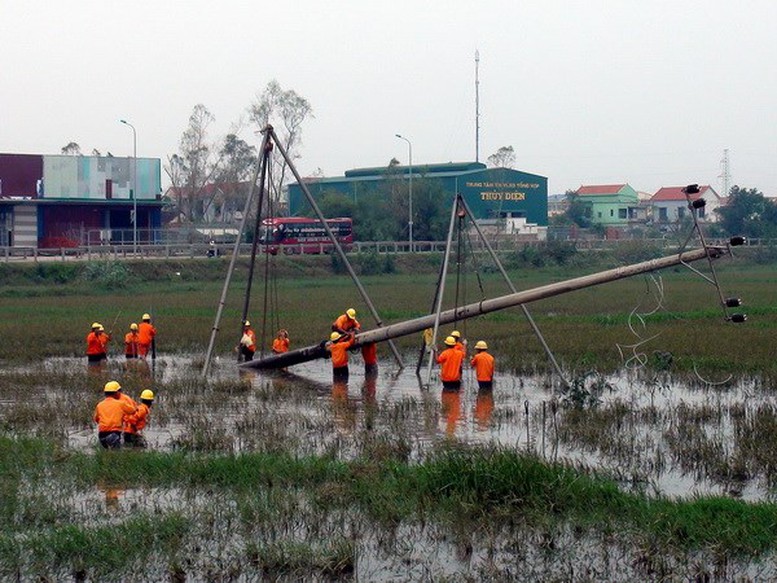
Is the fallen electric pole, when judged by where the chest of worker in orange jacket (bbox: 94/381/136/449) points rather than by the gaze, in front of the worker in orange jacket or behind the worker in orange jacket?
in front

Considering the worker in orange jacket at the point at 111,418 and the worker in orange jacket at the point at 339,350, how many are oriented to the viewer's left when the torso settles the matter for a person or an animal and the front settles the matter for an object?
0

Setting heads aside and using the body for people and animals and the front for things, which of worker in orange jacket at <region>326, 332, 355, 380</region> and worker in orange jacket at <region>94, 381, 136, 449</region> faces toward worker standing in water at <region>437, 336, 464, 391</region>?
worker in orange jacket at <region>94, 381, 136, 449</region>

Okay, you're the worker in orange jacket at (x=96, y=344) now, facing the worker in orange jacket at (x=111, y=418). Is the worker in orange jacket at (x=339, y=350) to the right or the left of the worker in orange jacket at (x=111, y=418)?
left

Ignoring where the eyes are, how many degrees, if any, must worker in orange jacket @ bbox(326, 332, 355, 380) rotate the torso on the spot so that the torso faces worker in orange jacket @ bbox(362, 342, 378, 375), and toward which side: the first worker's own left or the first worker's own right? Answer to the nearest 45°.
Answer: approximately 45° to the first worker's own right

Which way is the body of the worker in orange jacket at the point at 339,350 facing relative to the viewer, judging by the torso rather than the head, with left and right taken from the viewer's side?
facing away from the viewer

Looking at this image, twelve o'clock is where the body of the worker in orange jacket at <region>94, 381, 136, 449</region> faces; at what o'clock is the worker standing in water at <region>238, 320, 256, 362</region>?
The worker standing in water is roughly at 11 o'clock from the worker in orange jacket.

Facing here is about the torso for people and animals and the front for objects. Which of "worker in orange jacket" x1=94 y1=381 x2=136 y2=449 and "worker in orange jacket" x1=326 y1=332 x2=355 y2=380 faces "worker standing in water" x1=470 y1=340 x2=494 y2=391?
"worker in orange jacket" x1=94 y1=381 x2=136 y2=449

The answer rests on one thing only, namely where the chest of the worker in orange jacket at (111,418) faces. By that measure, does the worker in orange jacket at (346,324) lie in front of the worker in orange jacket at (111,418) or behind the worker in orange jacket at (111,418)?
in front

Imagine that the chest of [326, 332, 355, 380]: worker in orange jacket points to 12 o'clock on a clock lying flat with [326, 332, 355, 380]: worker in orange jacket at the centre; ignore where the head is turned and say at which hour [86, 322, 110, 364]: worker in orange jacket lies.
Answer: [86, 322, 110, 364]: worker in orange jacket is roughly at 10 o'clock from [326, 332, 355, 380]: worker in orange jacket.

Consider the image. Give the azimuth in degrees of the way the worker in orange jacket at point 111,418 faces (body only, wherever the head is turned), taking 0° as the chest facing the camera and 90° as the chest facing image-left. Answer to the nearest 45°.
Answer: approximately 225°

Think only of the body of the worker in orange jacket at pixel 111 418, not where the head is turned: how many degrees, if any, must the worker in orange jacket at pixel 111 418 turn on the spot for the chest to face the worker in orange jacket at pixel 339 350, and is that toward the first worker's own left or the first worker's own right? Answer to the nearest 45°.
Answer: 0° — they already face them

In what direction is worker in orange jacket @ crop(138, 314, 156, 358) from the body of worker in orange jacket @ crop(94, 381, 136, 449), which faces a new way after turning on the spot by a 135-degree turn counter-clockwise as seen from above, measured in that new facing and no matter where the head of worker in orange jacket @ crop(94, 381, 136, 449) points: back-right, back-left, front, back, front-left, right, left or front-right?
right
